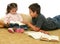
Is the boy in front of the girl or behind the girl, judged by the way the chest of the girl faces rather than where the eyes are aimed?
in front

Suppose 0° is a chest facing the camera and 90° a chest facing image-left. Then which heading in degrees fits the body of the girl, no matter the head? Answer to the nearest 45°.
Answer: approximately 315°
